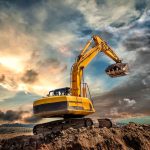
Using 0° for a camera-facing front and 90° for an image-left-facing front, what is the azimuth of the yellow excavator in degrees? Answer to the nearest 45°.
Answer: approximately 225°
